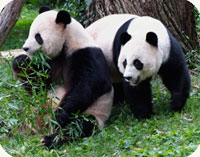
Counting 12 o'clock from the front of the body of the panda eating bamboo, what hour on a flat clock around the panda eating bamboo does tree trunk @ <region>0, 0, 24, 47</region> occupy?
The tree trunk is roughly at 2 o'clock from the panda eating bamboo.

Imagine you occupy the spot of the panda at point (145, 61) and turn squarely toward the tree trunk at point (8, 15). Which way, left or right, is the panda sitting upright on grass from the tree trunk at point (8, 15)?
left

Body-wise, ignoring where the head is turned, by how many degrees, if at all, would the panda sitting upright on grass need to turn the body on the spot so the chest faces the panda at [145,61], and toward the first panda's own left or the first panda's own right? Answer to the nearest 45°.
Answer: approximately 180°

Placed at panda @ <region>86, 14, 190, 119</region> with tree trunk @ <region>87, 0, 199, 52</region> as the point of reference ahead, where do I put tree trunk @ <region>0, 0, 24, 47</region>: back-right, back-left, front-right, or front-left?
front-left

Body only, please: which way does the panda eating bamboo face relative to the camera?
to the viewer's left

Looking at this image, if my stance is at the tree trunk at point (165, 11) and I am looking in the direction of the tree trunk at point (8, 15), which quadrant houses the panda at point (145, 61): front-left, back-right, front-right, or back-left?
front-left

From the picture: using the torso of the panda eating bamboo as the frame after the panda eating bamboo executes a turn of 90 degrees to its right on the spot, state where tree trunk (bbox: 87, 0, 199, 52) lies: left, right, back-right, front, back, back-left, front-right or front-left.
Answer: front-right
